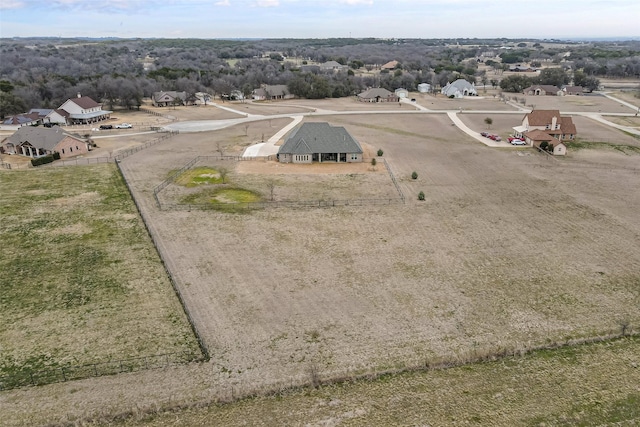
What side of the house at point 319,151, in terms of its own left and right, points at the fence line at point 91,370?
back

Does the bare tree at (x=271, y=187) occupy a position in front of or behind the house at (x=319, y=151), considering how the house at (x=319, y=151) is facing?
behind

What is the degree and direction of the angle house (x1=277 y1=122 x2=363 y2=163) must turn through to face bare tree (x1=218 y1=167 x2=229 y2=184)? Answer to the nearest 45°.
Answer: approximately 135° to its left

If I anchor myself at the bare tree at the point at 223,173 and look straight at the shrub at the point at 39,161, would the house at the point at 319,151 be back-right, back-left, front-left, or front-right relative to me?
back-right

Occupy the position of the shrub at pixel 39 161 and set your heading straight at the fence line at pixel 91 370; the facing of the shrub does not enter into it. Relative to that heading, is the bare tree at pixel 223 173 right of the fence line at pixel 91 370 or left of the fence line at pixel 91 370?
left

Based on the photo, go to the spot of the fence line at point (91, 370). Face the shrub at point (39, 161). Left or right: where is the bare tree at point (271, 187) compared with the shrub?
right

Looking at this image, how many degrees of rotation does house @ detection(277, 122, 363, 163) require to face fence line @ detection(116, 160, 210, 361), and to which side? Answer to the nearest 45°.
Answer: approximately 180°

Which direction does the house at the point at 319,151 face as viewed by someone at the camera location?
facing away from the viewer

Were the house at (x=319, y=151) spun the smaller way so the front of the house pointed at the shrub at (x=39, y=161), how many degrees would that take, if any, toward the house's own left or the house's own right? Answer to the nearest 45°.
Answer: approximately 90° to the house's own left
